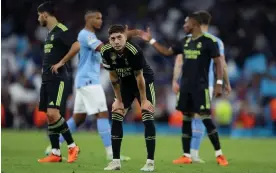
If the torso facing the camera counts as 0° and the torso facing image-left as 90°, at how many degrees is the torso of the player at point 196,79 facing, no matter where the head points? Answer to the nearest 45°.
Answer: approximately 45°

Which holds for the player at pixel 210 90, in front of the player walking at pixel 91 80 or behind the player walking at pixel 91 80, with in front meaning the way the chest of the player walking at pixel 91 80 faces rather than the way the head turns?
in front

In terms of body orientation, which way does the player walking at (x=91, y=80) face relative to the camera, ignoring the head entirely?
to the viewer's right

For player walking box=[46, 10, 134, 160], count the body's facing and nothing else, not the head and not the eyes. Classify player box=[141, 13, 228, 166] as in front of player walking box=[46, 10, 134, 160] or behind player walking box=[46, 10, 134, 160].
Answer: in front

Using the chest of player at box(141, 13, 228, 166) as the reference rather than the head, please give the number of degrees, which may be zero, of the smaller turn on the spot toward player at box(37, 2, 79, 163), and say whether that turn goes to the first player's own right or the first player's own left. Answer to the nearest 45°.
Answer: approximately 45° to the first player's own right

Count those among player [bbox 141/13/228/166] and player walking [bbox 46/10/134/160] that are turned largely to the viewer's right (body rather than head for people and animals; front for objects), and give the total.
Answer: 1
